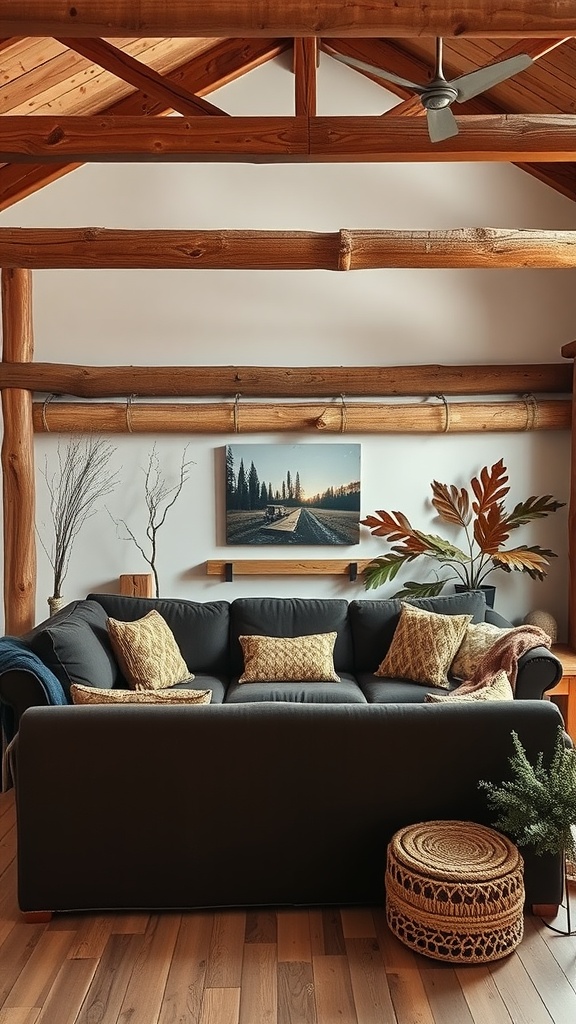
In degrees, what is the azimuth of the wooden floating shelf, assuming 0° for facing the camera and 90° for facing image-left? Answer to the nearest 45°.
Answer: approximately 0°

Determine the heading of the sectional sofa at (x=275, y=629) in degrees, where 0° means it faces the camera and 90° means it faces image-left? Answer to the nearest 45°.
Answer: approximately 0°

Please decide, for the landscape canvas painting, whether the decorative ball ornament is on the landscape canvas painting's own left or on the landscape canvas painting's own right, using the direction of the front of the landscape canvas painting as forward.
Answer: on the landscape canvas painting's own left

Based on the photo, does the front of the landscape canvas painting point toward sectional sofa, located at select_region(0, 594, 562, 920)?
yes

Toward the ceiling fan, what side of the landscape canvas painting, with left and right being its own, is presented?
front

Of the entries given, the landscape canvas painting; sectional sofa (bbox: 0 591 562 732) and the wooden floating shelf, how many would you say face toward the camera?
3

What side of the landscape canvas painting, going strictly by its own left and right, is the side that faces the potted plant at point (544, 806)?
front

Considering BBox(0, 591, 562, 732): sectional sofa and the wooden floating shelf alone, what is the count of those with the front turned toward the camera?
2

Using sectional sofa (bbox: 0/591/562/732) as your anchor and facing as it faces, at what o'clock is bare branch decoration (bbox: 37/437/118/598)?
The bare branch decoration is roughly at 4 o'clock from the sectional sofa.
